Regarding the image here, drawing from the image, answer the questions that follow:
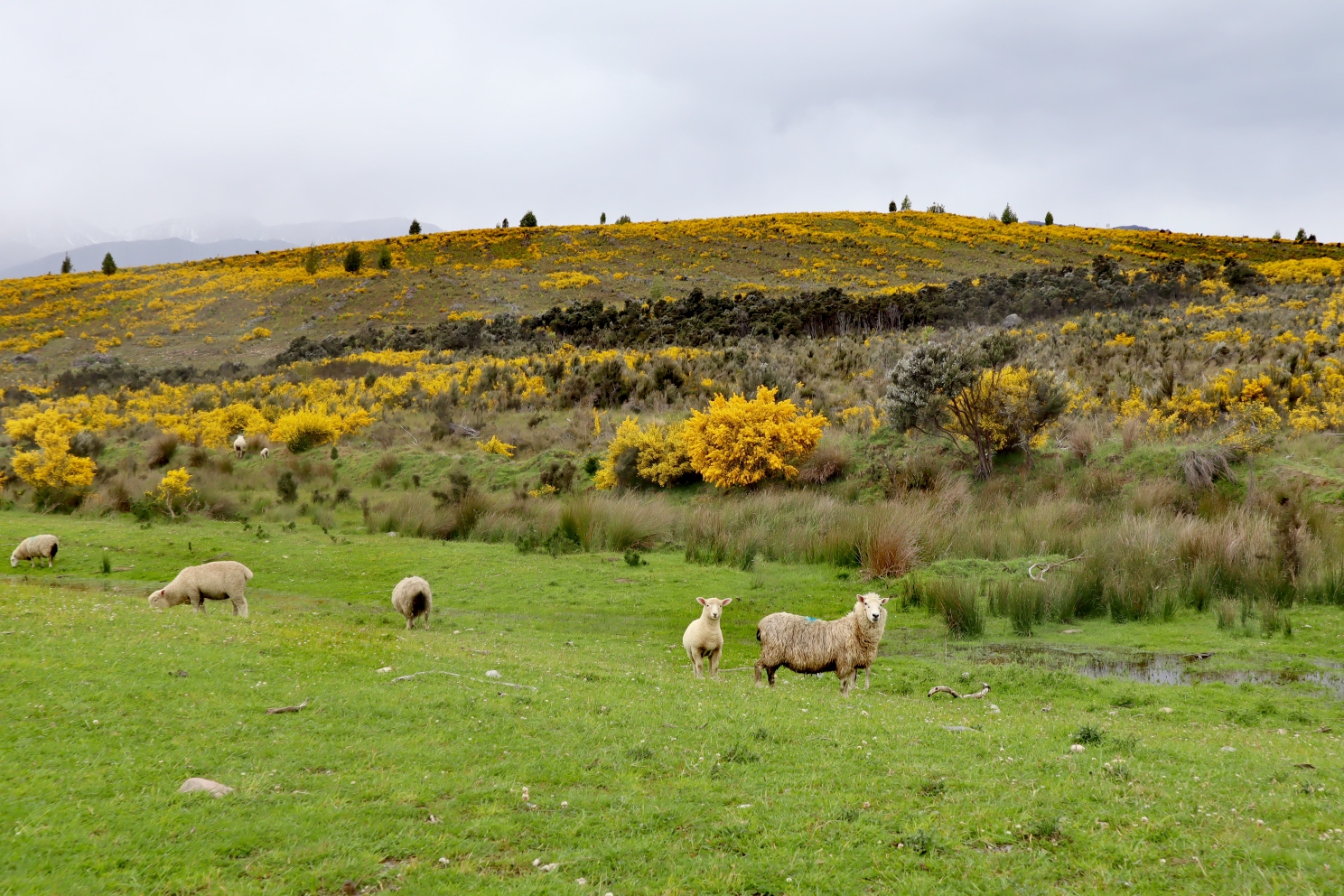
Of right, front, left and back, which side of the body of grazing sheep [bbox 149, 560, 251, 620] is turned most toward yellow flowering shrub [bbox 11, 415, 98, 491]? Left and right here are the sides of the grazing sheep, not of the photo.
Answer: right

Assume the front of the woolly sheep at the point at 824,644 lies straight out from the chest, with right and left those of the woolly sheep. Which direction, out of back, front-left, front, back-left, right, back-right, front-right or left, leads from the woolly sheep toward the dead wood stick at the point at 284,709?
back-right

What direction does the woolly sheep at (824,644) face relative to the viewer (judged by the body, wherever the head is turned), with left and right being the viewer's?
facing to the right of the viewer

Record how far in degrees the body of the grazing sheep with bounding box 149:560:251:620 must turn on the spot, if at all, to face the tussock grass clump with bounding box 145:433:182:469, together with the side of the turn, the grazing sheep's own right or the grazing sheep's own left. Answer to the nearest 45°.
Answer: approximately 90° to the grazing sheep's own right

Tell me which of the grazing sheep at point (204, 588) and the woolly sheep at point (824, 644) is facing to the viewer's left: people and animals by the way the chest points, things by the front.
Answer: the grazing sheep

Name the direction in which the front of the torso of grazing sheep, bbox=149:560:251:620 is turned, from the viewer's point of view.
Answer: to the viewer's left

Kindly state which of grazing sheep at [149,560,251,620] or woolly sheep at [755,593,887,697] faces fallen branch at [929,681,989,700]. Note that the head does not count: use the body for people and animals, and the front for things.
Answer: the woolly sheep

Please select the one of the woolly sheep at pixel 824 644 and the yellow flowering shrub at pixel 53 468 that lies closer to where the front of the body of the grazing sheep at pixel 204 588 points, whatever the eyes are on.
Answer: the yellow flowering shrub

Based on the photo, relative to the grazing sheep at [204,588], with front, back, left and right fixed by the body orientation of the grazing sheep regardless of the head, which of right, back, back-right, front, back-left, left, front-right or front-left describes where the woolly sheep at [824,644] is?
back-left

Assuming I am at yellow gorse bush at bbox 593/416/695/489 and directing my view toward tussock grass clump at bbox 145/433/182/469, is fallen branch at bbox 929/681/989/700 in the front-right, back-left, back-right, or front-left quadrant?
back-left

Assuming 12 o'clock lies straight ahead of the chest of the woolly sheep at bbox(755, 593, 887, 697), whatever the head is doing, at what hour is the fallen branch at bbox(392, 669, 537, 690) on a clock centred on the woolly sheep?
The fallen branch is roughly at 5 o'clock from the woolly sheep.

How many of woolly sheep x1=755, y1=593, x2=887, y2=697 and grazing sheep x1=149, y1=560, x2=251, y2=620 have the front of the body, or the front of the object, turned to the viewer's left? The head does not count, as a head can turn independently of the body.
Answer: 1

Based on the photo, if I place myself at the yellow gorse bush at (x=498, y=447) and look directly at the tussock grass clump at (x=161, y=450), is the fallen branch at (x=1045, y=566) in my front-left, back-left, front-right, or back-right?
back-left
